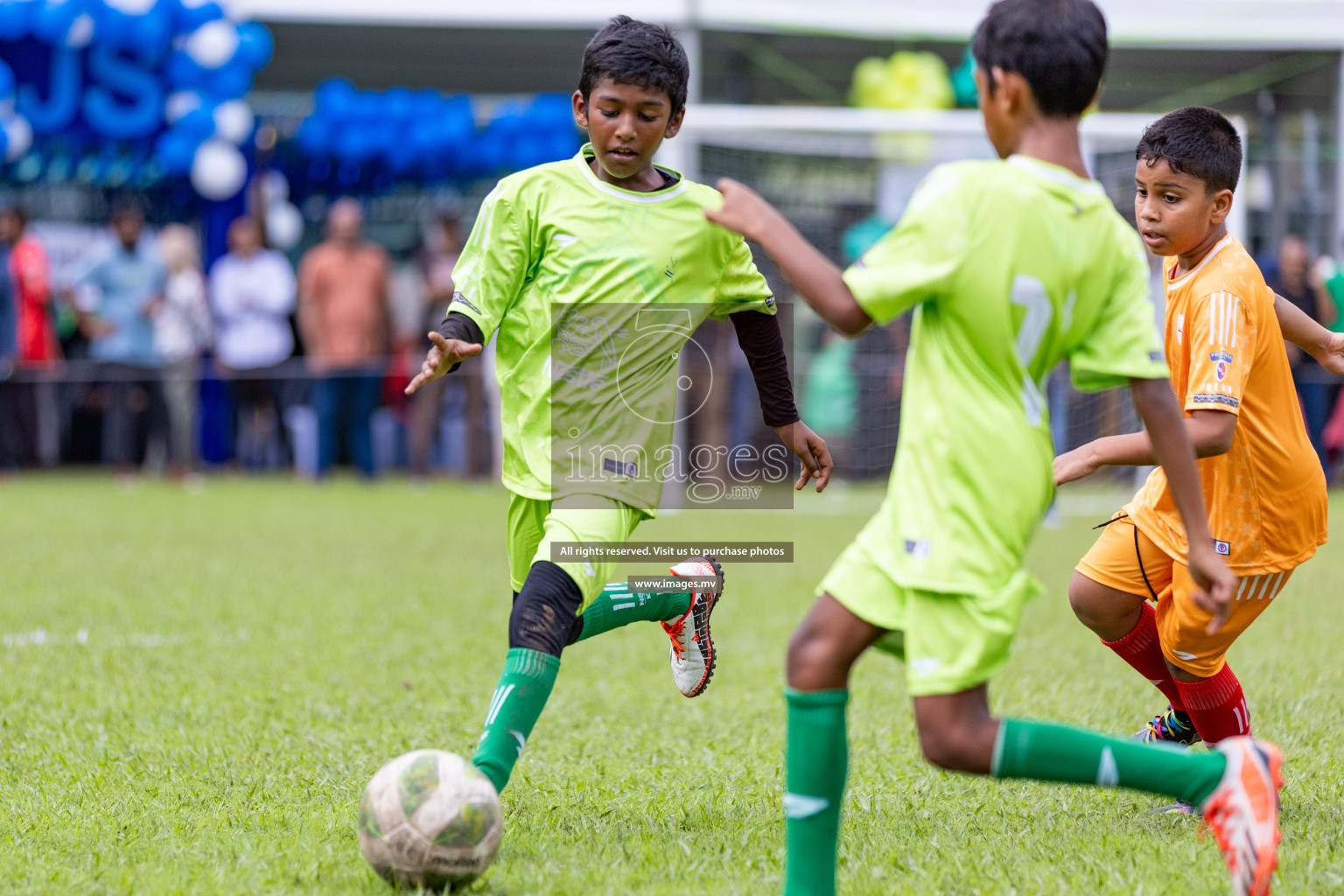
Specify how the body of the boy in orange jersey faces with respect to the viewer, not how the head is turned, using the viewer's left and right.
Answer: facing to the left of the viewer

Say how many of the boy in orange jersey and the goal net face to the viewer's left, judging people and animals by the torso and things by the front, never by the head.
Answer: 1

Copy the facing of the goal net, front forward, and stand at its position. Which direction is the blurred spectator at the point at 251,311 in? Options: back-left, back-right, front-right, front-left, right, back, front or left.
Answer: right

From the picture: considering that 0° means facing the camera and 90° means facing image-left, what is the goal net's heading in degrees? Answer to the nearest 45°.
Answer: approximately 0°

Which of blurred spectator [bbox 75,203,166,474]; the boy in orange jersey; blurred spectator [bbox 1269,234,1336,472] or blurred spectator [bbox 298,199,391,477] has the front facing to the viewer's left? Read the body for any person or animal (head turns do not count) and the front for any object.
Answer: the boy in orange jersey

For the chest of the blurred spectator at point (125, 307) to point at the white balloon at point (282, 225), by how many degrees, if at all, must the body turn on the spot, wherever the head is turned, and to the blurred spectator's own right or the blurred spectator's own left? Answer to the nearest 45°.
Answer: approximately 135° to the blurred spectator's own left
